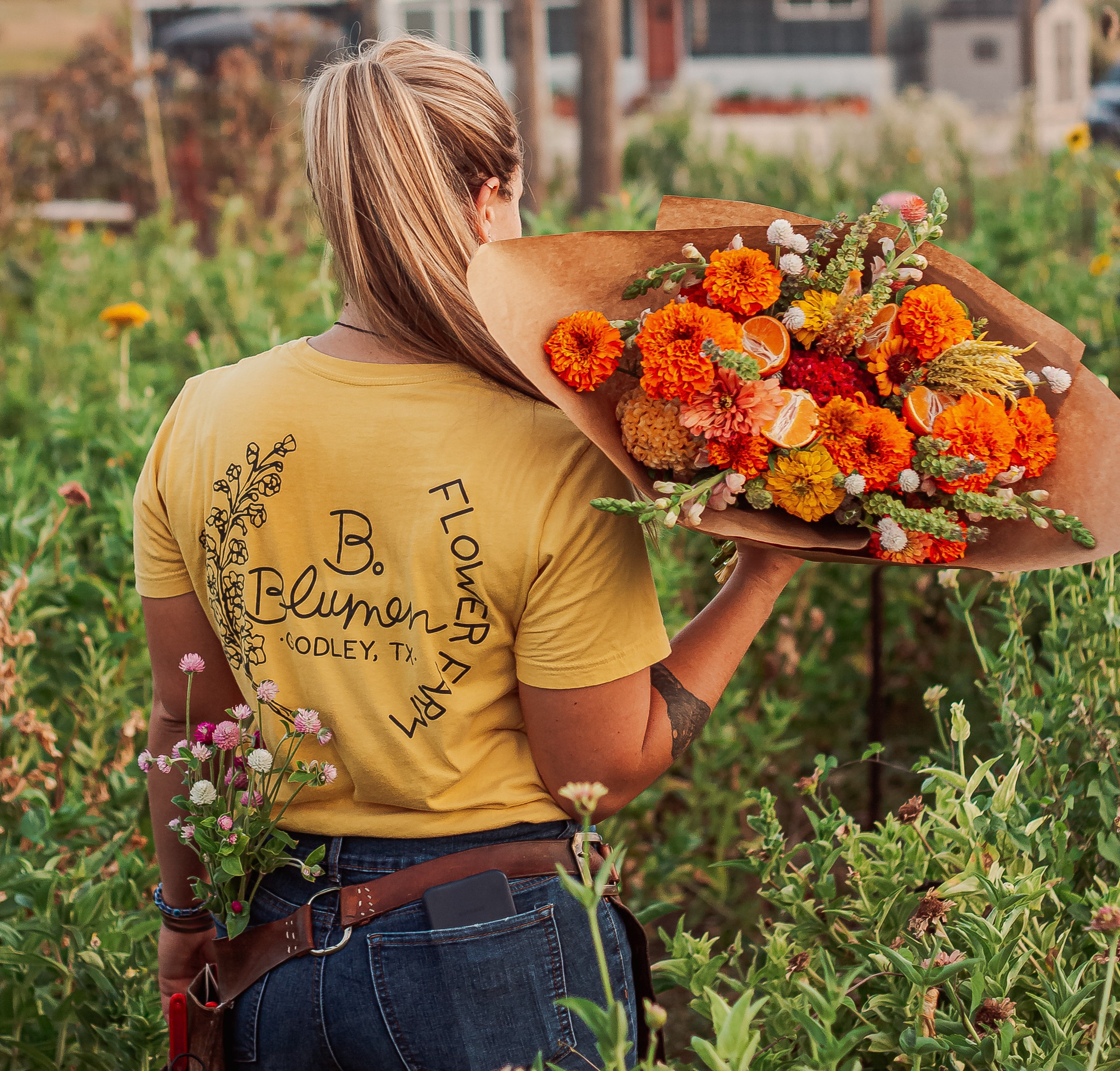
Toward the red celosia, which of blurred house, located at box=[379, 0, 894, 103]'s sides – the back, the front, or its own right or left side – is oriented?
front

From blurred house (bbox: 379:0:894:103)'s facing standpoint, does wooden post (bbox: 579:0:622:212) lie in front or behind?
in front

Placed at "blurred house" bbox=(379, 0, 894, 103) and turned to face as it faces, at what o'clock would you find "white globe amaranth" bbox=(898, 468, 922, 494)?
The white globe amaranth is roughly at 12 o'clock from the blurred house.

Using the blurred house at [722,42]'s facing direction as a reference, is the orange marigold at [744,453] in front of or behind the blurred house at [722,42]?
in front

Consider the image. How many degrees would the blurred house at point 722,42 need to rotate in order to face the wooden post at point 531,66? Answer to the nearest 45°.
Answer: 0° — it already faces it

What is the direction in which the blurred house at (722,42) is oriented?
toward the camera

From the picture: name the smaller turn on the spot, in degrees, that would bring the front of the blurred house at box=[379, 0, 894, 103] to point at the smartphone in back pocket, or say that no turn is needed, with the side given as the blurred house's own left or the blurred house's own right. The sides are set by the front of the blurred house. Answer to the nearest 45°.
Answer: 0° — it already faces it

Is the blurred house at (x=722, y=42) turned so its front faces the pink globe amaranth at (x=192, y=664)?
yes

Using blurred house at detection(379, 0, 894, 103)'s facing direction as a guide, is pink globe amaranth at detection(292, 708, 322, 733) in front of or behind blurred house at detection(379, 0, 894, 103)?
in front

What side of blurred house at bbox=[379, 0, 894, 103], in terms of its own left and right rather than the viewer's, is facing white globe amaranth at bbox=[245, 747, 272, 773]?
front
